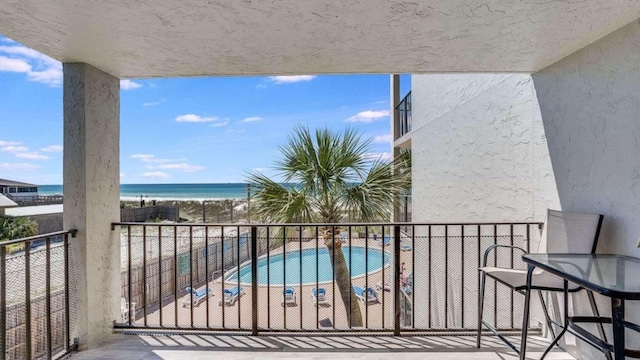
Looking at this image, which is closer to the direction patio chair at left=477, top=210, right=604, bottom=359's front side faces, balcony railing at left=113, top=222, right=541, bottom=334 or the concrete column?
the concrete column

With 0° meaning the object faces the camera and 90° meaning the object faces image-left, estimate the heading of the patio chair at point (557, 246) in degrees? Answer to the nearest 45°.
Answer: approximately 45°

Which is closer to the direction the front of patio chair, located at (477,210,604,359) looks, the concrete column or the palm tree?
the concrete column

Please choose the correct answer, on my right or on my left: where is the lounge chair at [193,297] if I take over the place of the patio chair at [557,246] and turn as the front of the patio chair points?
on my right

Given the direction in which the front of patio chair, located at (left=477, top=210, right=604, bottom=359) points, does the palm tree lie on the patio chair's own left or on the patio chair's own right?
on the patio chair's own right

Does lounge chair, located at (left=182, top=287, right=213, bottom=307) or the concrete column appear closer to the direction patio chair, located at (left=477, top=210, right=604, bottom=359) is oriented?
the concrete column
